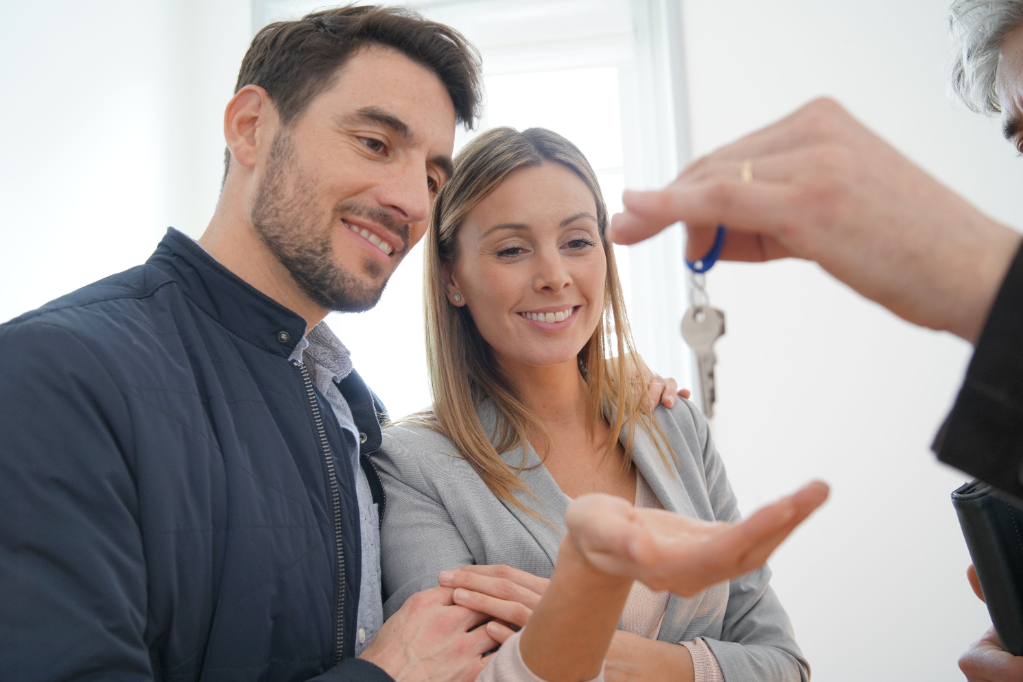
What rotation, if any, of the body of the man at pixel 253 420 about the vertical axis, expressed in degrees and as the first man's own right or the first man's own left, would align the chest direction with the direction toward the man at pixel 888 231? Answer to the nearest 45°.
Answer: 0° — they already face them

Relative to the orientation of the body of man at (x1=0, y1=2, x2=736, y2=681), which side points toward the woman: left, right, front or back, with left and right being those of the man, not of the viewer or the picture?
left

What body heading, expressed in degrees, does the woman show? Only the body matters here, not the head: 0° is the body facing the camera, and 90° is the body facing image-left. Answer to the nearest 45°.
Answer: approximately 315°

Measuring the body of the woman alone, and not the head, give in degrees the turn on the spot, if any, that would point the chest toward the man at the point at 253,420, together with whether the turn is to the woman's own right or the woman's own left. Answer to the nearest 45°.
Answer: approximately 90° to the woman's own right

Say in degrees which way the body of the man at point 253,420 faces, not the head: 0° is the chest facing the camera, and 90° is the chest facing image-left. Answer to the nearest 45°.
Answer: approximately 315°

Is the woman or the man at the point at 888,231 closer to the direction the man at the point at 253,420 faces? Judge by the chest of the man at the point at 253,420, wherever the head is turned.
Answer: the man
